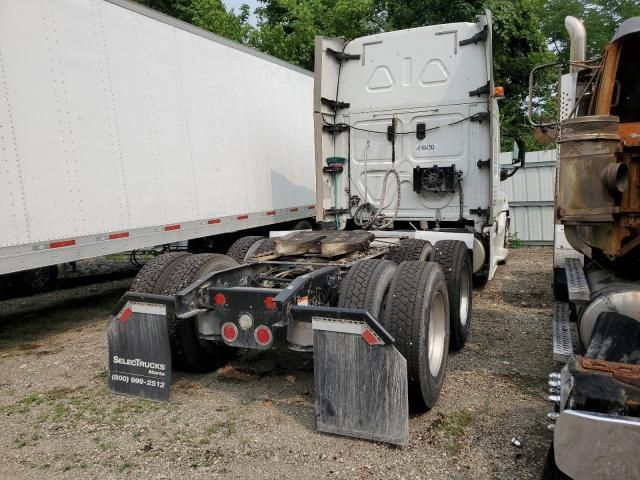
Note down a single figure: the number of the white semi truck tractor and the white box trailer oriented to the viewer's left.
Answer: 0

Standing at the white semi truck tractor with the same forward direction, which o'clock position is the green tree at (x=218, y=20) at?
The green tree is roughly at 10 o'clock from the white semi truck tractor.

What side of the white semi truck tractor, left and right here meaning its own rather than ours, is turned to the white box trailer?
left

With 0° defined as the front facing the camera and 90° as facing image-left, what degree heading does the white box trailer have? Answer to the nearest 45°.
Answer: approximately 225°

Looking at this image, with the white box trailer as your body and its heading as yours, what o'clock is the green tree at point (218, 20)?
The green tree is roughly at 11 o'clock from the white box trailer.

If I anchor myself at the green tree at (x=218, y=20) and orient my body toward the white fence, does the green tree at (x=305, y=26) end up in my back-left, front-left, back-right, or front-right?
front-left

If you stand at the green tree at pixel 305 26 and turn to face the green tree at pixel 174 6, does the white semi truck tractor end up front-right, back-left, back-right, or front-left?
back-left

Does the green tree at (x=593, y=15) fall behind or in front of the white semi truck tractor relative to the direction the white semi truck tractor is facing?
in front

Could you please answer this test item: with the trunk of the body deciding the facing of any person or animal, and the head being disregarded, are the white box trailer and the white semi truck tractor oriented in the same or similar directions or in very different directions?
same or similar directions

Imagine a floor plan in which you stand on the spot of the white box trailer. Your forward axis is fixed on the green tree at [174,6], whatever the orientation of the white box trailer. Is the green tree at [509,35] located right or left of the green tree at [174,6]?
right

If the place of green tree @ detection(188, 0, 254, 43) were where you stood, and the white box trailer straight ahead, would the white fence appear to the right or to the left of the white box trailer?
left

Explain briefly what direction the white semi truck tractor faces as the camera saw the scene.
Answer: facing away from the viewer and to the right of the viewer
